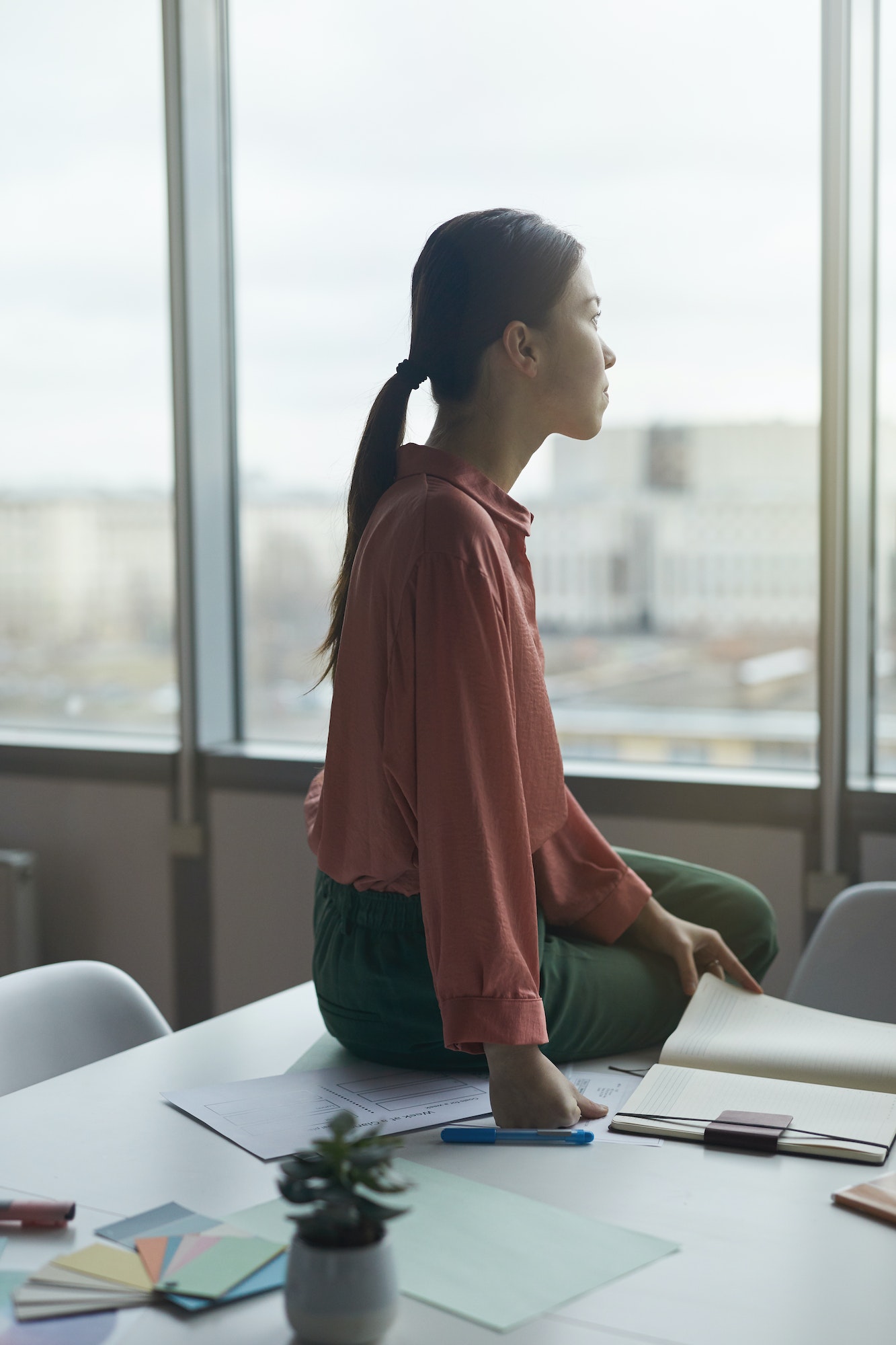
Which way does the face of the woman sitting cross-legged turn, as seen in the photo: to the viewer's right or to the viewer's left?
to the viewer's right

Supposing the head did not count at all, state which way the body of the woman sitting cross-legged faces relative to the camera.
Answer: to the viewer's right
